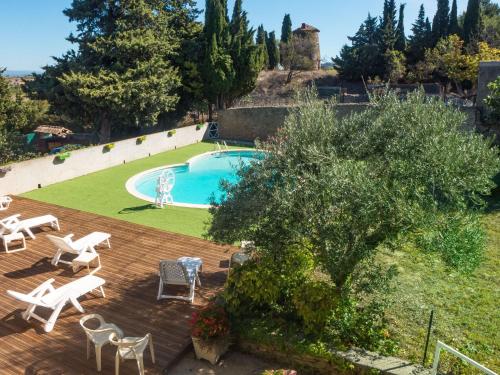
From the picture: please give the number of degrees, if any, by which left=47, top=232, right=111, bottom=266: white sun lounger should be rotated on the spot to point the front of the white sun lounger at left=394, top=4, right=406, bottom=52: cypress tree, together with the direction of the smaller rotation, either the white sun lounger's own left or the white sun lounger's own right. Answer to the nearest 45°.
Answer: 0° — it already faces it

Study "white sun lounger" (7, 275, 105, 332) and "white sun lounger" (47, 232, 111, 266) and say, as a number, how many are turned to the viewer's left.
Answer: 0

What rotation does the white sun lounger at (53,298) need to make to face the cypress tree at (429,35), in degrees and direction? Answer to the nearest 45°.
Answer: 0° — it already faces it

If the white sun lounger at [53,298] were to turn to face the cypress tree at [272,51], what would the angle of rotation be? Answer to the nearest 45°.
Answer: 0° — it already faces it

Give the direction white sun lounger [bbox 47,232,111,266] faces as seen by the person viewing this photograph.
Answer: facing away from the viewer and to the right of the viewer

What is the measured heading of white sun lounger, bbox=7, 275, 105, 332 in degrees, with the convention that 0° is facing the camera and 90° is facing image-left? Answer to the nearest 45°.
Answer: approximately 225°

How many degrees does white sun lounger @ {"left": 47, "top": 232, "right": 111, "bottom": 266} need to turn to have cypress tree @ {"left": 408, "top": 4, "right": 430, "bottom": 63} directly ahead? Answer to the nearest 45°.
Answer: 0° — it already faces it

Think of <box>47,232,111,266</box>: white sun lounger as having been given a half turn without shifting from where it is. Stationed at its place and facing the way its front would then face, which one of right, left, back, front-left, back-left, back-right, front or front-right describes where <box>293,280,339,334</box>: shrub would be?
left

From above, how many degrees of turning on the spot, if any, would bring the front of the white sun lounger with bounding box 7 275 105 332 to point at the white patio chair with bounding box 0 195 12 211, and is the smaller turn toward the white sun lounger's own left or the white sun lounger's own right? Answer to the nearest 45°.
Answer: approximately 45° to the white sun lounger's own left
